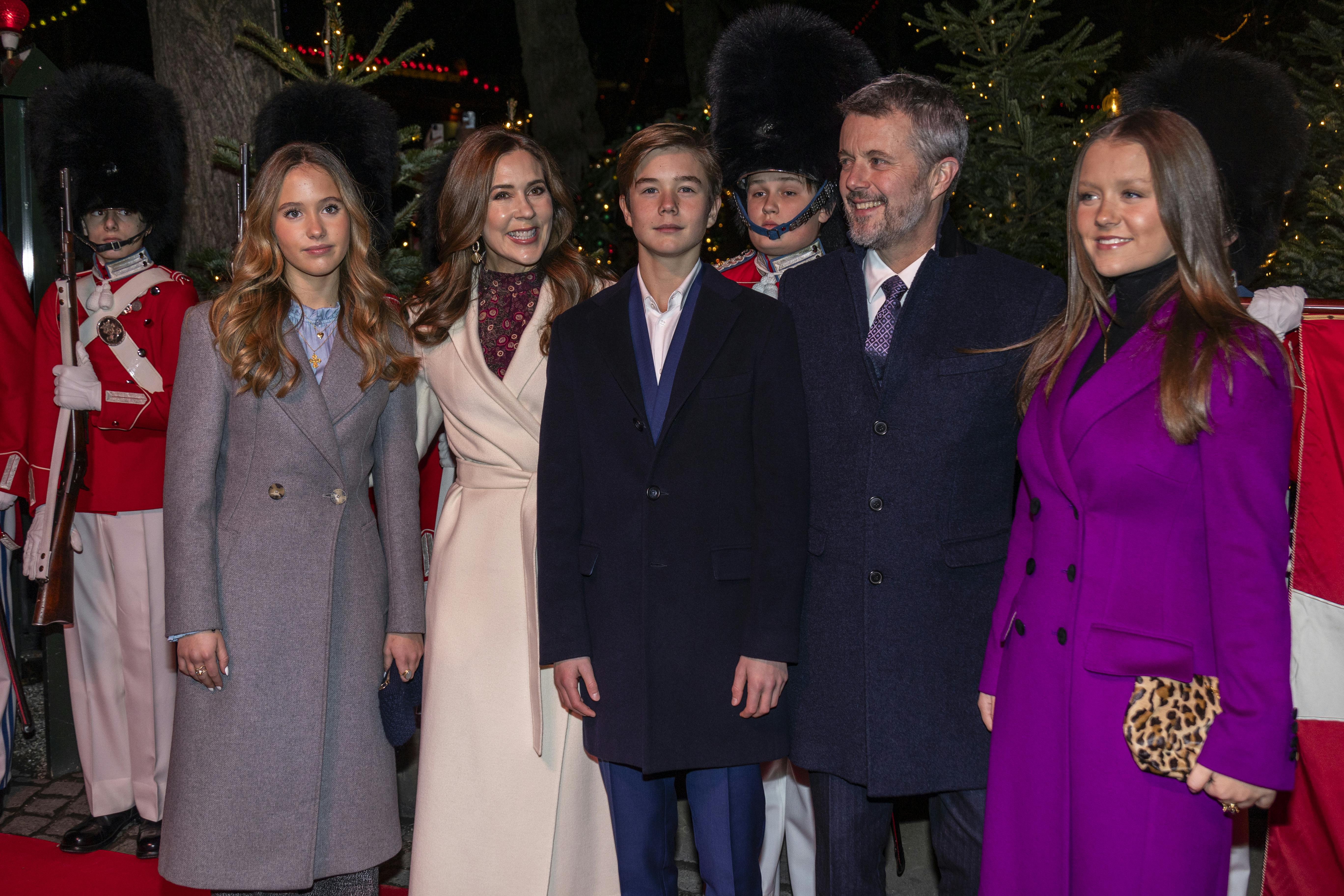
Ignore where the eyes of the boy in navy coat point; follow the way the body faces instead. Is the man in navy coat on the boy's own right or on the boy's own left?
on the boy's own left

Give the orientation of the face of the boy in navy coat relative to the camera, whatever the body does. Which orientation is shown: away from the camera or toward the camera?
toward the camera

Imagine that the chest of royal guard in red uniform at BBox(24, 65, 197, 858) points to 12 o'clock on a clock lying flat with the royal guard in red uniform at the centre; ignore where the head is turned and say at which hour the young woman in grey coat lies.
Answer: The young woman in grey coat is roughly at 10 o'clock from the royal guard in red uniform.

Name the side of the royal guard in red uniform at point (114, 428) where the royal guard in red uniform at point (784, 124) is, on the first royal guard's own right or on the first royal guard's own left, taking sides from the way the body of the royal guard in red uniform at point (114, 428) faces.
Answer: on the first royal guard's own left

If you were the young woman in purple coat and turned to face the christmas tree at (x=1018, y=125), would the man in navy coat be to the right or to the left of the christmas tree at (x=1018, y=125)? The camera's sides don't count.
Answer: left

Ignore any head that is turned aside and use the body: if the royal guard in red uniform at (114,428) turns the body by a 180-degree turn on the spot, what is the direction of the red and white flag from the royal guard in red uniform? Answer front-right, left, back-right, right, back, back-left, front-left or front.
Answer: right

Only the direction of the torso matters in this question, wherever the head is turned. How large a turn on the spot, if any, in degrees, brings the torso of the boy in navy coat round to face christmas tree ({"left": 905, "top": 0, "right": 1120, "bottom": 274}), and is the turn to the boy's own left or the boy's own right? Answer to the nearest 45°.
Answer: approximately 135° to the boy's own left

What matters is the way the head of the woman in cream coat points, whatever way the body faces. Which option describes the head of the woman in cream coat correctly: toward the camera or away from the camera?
toward the camera

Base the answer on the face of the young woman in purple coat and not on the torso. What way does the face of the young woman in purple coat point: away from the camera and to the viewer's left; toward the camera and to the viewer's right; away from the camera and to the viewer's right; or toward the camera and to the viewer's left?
toward the camera and to the viewer's left

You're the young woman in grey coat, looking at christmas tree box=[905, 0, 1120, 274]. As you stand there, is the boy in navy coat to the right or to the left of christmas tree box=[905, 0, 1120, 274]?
right

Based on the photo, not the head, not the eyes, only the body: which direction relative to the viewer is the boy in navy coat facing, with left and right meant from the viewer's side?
facing the viewer

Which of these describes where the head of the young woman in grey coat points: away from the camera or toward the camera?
toward the camera

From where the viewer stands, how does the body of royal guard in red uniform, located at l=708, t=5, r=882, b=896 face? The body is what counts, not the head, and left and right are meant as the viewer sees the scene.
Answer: facing the viewer and to the left of the viewer

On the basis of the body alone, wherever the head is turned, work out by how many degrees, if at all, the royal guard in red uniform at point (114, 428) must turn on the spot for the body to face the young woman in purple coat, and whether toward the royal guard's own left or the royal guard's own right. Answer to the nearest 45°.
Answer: approximately 90° to the royal guard's own left

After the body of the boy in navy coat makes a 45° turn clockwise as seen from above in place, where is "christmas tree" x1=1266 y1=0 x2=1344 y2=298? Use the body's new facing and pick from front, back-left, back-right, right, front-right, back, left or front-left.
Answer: back
